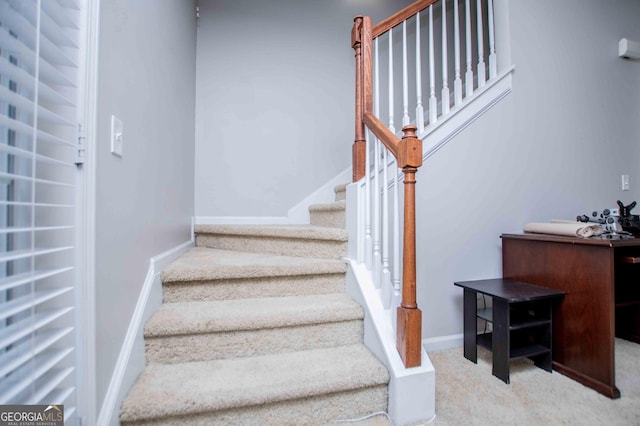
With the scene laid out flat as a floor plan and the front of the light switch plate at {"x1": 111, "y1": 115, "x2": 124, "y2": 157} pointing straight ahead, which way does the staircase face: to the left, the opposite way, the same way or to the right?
to the right

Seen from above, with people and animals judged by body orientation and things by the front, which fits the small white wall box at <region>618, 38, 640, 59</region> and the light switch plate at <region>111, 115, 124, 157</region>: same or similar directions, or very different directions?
very different directions

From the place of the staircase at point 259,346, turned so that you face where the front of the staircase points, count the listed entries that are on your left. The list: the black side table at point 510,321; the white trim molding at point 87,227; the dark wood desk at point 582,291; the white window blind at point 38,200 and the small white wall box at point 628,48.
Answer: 3

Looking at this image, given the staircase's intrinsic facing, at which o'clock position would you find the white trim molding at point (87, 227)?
The white trim molding is roughly at 2 o'clock from the staircase.

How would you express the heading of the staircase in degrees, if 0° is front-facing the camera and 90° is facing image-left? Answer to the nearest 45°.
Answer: approximately 0°
